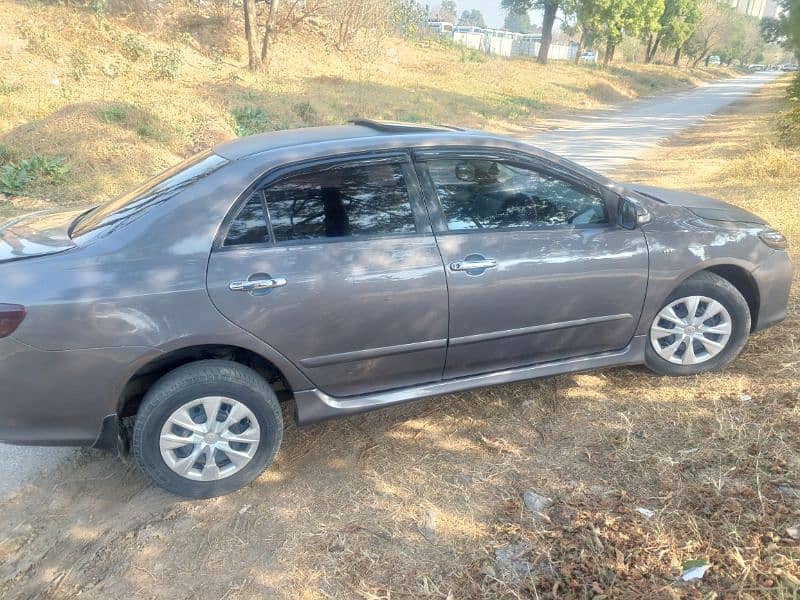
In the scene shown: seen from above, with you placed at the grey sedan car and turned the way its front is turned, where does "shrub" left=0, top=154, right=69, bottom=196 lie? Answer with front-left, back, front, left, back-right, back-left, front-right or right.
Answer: back-left

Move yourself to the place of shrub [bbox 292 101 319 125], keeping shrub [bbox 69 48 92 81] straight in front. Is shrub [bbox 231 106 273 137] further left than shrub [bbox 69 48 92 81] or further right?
left

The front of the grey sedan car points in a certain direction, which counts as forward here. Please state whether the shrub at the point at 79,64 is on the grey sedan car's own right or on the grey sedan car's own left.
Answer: on the grey sedan car's own left

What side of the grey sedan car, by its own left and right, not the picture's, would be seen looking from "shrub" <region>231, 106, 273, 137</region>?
left

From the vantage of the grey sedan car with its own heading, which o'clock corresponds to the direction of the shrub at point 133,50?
The shrub is roughly at 8 o'clock from the grey sedan car.

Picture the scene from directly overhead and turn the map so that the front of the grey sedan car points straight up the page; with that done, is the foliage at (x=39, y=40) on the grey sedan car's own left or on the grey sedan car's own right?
on the grey sedan car's own left

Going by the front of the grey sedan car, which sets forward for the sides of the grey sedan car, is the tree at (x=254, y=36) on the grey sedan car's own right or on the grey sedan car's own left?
on the grey sedan car's own left

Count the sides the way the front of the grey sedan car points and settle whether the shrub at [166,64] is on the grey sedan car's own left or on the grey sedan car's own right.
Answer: on the grey sedan car's own left

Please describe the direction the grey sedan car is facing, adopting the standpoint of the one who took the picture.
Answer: facing to the right of the viewer
